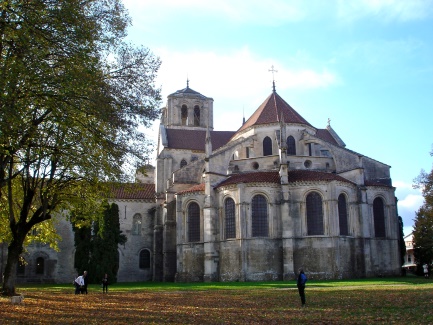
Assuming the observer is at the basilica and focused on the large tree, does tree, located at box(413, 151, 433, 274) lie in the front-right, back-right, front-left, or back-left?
back-left

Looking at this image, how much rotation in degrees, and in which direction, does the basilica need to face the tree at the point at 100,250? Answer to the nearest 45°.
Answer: approximately 90° to its left

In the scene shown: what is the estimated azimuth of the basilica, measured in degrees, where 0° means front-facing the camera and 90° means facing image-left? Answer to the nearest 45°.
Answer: approximately 180°

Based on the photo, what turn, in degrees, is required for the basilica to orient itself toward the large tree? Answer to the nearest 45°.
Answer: approximately 135° to its left

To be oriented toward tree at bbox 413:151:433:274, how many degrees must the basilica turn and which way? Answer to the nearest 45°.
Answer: approximately 90° to its right

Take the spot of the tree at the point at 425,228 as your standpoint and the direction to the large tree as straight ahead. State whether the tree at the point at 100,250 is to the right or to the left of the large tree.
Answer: right
